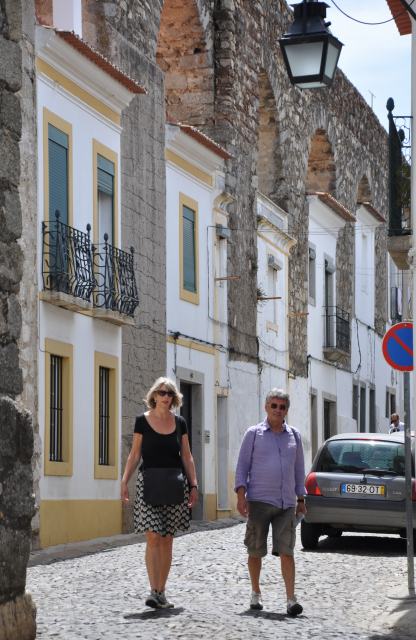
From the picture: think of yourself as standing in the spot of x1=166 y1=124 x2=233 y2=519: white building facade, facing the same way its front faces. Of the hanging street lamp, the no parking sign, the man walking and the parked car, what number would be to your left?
0

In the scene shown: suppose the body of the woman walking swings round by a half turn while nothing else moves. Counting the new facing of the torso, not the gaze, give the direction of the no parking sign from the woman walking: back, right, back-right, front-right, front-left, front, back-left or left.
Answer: front-right

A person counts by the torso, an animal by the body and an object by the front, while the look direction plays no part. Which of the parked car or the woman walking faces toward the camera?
the woman walking

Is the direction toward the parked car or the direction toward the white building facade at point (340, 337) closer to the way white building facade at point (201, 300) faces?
the parked car

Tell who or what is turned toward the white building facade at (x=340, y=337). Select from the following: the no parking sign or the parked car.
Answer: the parked car

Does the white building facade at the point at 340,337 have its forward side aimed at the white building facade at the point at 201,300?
no

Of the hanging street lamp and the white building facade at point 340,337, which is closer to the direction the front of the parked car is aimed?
the white building facade

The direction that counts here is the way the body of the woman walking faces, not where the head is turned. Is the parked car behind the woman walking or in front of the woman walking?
behind

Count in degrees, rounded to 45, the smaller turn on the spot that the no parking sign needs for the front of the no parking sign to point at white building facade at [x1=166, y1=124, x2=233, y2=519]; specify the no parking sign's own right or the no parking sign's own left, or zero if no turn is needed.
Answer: approximately 180°

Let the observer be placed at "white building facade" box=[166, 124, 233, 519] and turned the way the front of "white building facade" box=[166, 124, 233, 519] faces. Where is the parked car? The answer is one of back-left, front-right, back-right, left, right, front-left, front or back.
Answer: front-right

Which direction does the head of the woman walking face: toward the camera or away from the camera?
toward the camera

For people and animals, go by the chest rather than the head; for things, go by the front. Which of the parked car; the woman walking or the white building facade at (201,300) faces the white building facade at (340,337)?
the parked car

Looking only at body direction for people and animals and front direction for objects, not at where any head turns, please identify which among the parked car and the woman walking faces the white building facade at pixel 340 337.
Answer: the parked car

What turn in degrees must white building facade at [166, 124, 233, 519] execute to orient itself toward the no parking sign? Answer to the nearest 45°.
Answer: approximately 45° to its right

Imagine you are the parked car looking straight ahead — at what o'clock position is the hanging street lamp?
The hanging street lamp is roughly at 6 o'clock from the parked car.

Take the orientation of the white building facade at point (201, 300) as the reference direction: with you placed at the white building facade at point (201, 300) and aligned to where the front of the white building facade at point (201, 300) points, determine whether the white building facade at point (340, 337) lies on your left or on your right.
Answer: on your left

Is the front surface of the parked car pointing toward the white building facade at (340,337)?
yes

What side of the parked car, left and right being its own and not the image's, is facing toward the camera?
back

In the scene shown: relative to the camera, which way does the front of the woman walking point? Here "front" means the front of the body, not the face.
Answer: toward the camera

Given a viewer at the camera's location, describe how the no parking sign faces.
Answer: facing the viewer

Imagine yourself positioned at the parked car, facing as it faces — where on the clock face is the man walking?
The man walking is roughly at 6 o'clock from the parked car.

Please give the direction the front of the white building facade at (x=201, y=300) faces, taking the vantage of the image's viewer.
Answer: facing the viewer and to the right of the viewer
